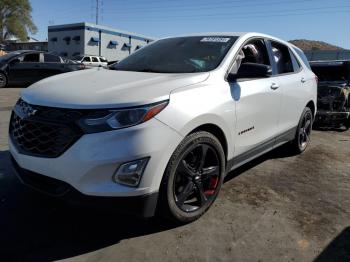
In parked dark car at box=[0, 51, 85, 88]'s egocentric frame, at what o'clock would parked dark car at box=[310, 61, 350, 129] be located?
parked dark car at box=[310, 61, 350, 129] is roughly at 8 o'clock from parked dark car at box=[0, 51, 85, 88].

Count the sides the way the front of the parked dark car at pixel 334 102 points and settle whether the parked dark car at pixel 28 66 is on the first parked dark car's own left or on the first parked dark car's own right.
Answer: on the first parked dark car's own right

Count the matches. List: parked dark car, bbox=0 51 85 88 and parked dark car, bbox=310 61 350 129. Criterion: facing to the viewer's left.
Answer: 1

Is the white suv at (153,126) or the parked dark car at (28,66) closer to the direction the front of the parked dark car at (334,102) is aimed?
the white suv

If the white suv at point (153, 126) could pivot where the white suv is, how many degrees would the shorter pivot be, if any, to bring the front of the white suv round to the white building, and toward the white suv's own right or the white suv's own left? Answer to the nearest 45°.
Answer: approximately 135° to the white suv's own right

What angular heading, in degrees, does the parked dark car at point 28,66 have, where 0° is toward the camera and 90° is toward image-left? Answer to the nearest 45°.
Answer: approximately 90°

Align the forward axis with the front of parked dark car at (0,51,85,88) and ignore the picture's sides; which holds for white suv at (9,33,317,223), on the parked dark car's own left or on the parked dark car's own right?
on the parked dark car's own left
